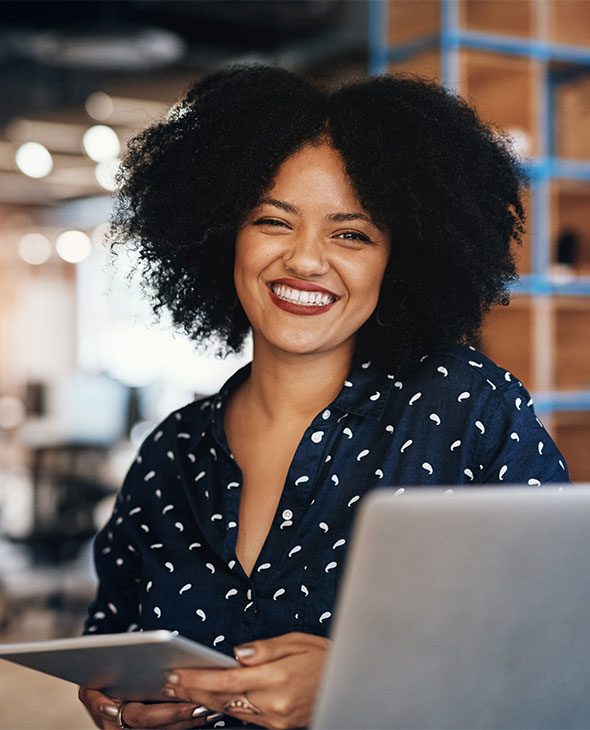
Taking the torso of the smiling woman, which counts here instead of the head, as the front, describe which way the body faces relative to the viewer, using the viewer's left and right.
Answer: facing the viewer and to the left of the viewer

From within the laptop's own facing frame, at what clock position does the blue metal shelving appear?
The blue metal shelving is roughly at 12 o'clock from the laptop.

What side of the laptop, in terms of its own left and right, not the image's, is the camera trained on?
back

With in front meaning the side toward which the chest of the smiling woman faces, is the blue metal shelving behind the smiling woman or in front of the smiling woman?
behind

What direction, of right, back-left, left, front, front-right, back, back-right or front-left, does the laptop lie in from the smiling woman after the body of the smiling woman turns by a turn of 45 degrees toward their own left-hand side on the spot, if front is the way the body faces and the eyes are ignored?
front

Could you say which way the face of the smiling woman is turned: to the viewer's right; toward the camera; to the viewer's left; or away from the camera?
toward the camera

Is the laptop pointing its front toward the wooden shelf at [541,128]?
yes

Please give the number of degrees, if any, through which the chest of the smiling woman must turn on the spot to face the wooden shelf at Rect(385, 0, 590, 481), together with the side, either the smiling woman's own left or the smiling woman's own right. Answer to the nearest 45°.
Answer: approximately 135° to the smiling woman's own right
